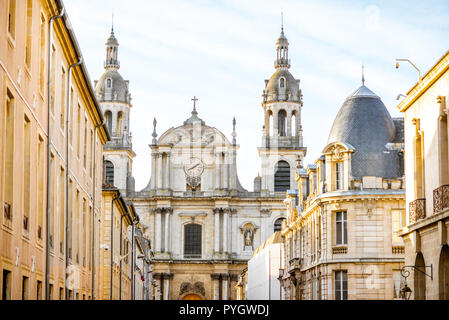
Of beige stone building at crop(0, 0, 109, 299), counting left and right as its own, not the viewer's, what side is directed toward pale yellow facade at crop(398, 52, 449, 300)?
front

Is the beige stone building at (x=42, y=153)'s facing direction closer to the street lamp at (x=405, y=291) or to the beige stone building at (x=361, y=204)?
the street lamp

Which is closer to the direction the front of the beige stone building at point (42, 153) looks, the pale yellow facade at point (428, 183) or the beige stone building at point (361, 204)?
the pale yellow facade

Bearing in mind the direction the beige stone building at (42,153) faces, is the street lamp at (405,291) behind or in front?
in front

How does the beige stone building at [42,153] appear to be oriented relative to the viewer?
to the viewer's right

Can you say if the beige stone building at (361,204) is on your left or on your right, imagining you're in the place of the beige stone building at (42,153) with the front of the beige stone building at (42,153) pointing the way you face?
on your left
